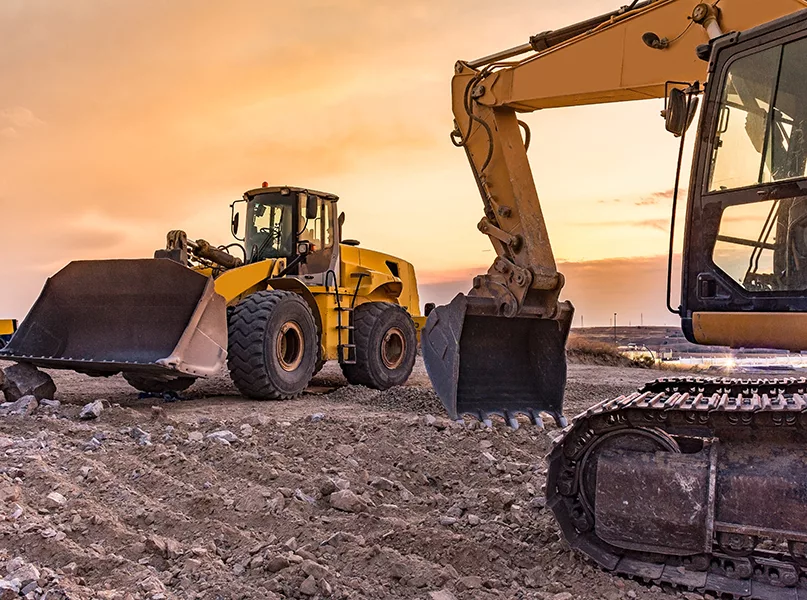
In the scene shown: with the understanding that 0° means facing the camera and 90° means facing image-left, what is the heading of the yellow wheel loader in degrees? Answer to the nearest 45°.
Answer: approximately 45°

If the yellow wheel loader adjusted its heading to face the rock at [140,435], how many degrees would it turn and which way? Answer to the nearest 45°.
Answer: approximately 45° to its left

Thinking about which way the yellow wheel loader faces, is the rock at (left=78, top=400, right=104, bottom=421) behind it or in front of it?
in front

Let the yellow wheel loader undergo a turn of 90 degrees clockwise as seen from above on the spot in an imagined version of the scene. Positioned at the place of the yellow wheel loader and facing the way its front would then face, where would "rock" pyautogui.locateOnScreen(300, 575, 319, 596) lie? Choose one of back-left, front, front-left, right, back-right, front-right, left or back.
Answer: back-left

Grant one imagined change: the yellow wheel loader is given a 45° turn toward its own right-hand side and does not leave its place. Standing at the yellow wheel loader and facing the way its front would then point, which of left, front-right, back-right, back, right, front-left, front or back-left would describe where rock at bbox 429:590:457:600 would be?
left

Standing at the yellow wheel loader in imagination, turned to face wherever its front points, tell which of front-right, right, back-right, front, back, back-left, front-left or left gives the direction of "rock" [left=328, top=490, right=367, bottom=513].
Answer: front-left

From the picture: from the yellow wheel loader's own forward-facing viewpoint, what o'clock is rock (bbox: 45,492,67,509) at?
The rock is roughly at 11 o'clock from the yellow wheel loader.

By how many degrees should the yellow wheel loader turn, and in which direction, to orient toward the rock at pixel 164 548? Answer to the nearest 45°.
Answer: approximately 45° to its left

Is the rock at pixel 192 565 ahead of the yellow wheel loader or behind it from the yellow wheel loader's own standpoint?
ahead

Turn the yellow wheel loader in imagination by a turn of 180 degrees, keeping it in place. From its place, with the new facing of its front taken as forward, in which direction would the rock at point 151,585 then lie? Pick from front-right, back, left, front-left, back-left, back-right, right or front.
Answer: back-right

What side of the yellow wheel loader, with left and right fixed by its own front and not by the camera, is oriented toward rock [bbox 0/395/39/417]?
front

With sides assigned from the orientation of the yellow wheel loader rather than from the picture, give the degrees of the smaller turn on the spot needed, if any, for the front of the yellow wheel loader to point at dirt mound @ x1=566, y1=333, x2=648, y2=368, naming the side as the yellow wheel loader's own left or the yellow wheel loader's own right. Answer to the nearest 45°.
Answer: approximately 180°

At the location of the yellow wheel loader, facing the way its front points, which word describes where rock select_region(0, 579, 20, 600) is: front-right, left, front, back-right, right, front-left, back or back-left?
front-left
